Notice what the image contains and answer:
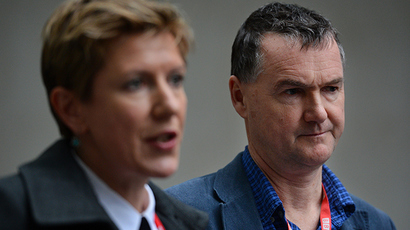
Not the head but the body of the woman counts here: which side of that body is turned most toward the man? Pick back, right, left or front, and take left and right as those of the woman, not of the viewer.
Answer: left

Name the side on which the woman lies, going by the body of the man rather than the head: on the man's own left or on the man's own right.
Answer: on the man's own right

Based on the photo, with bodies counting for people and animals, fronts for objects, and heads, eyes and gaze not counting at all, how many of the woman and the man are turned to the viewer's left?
0

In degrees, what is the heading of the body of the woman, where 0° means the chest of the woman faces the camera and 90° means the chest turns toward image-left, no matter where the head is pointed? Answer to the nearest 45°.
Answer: approximately 315°

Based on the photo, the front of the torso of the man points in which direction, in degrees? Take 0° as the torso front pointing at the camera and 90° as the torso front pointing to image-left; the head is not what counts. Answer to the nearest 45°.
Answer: approximately 315°
